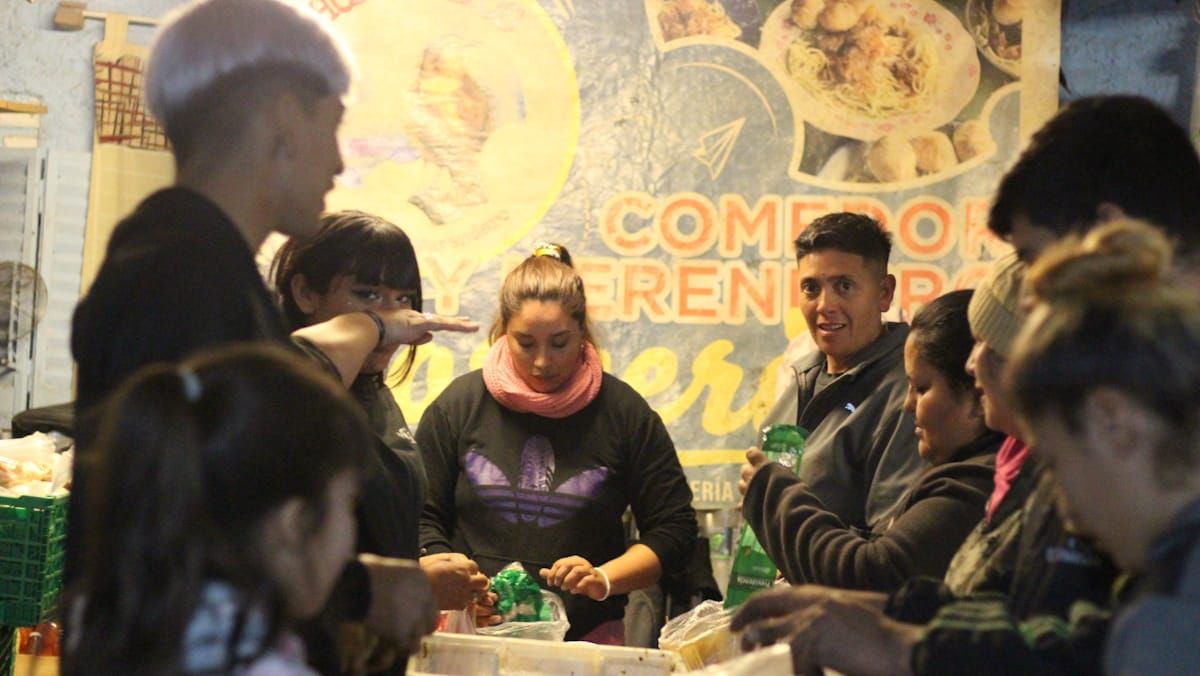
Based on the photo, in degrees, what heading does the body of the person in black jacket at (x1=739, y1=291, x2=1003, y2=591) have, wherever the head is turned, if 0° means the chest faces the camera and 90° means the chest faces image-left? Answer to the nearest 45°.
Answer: approximately 90°

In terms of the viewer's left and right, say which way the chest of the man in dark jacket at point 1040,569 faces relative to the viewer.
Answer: facing to the left of the viewer

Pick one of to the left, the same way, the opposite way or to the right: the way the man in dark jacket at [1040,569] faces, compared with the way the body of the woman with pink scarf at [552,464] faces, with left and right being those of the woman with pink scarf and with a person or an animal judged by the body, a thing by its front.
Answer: to the right

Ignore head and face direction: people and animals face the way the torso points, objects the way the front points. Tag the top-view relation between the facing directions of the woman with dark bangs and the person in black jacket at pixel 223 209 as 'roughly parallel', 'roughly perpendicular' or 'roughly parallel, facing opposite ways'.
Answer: roughly perpendicular

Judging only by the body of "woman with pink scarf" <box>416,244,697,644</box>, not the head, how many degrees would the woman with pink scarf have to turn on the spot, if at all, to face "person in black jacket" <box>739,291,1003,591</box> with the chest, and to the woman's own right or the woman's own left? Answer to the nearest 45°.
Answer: approximately 45° to the woman's own left

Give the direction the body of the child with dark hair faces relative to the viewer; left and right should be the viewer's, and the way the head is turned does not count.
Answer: facing away from the viewer and to the right of the viewer

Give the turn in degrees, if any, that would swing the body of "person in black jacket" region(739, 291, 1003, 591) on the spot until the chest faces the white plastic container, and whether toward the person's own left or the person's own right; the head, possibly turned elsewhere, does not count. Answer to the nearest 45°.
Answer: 0° — they already face it

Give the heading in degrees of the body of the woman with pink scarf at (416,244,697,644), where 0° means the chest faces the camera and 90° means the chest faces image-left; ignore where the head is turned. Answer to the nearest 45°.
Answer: approximately 0°
